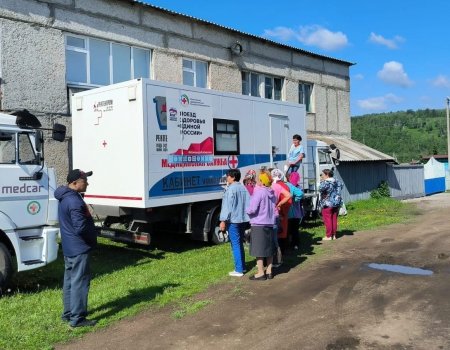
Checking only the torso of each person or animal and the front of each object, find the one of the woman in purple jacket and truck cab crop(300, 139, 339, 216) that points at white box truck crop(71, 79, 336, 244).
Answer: the woman in purple jacket

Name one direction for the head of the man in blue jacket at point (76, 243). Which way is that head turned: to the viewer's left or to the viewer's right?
to the viewer's right

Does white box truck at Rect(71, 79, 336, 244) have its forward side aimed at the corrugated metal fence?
yes

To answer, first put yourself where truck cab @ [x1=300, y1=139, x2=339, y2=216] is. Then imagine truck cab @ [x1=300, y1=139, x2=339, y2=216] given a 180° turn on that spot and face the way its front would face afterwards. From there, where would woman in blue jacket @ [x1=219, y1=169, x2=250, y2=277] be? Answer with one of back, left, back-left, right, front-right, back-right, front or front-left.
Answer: front-left

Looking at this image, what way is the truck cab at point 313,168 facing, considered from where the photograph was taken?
facing away from the viewer and to the right of the viewer

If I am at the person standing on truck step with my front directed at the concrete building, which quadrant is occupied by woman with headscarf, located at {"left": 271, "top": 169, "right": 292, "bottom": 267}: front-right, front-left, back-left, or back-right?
back-left

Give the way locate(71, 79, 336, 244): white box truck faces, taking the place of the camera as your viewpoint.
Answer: facing away from the viewer and to the right of the viewer

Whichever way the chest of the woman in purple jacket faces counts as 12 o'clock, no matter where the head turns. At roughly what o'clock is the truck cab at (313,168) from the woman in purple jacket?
The truck cab is roughly at 2 o'clock from the woman in purple jacket.

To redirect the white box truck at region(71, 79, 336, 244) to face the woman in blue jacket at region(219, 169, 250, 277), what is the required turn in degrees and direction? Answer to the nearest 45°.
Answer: approximately 90° to its right

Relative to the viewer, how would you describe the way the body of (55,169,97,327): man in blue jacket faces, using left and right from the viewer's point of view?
facing to the right of the viewer
